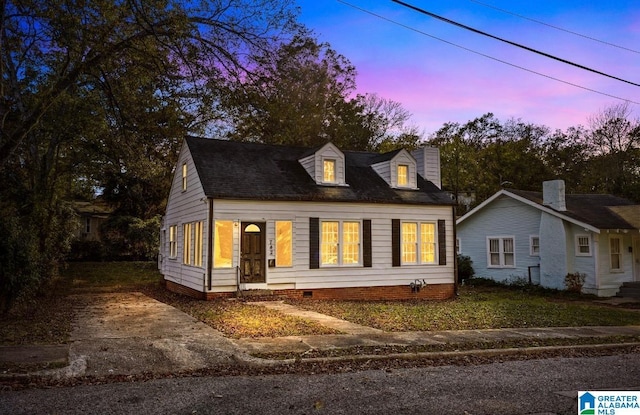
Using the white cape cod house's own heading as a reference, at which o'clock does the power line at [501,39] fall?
The power line is roughly at 11 o'clock from the white cape cod house.

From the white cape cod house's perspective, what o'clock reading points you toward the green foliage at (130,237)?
The green foliage is roughly at 5 o'clock from the white cape cod house.

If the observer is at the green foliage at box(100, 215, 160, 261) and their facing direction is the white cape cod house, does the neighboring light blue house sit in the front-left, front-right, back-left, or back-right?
front-left

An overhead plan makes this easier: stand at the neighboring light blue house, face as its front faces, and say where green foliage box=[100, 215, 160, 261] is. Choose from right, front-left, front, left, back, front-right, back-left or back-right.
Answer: back-right

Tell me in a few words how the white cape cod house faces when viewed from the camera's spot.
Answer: facing the viewer

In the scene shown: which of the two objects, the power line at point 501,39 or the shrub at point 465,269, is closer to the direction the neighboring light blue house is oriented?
the power line

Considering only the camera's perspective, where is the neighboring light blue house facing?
facing the viewer and to the right of the viewer

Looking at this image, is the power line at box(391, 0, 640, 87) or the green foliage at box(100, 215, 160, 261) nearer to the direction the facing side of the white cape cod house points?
the power line

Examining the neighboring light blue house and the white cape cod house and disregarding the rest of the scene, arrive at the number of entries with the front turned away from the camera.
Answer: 0

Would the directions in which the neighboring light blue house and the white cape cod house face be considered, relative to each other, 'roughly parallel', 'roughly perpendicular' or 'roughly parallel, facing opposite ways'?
roughly parallel
